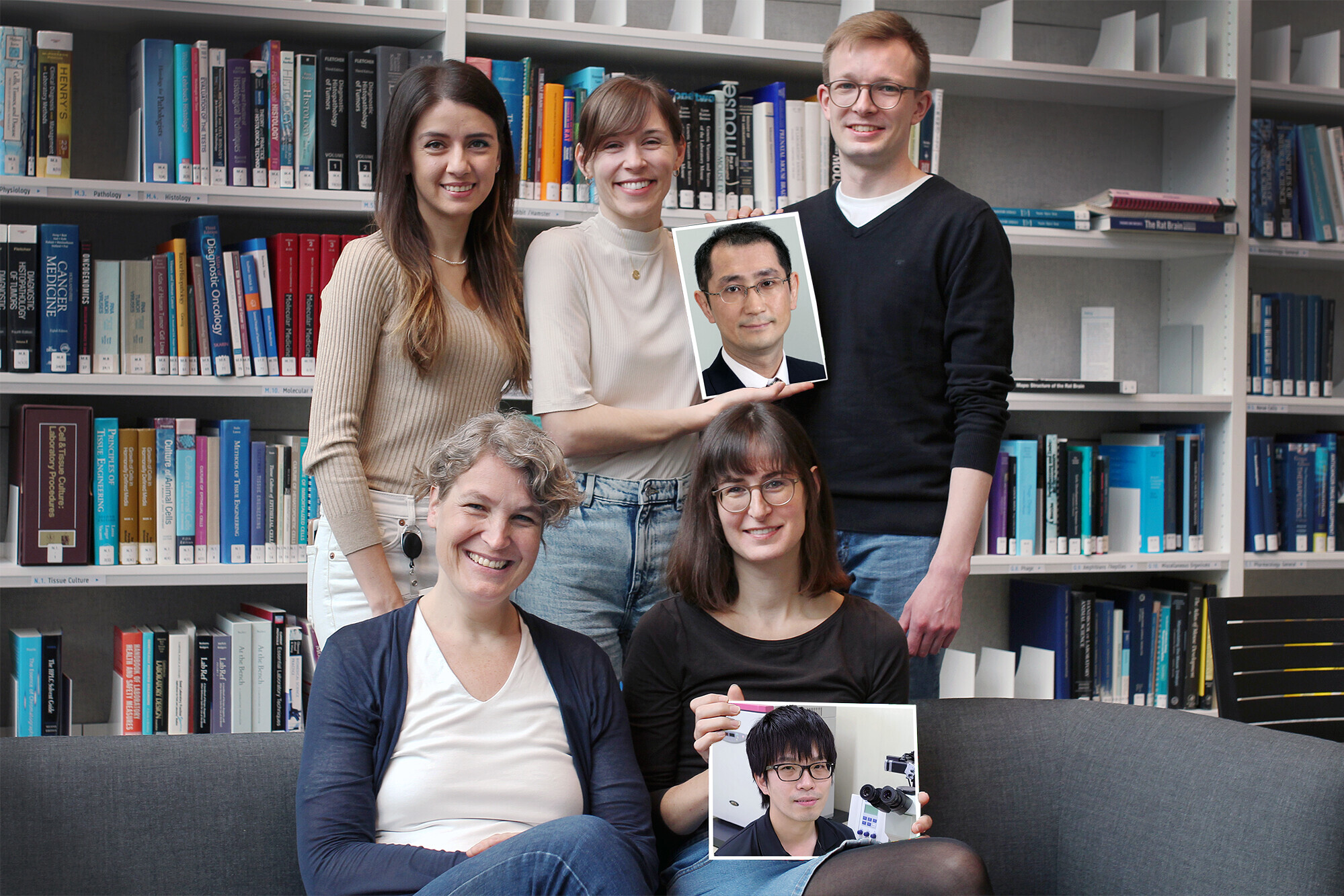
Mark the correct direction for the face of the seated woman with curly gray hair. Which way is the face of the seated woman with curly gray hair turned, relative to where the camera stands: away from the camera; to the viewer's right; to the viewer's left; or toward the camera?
toward the camera

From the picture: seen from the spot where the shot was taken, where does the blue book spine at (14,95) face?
facing the viewer

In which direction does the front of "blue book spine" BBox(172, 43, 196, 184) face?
toward the camera

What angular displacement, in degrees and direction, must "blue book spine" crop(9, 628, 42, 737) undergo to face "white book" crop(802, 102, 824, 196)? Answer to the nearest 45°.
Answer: approximately 90° to its left

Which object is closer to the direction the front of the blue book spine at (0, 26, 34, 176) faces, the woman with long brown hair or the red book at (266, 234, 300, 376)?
the woman with long brown hair

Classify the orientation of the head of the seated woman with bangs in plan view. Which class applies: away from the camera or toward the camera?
toward the camera

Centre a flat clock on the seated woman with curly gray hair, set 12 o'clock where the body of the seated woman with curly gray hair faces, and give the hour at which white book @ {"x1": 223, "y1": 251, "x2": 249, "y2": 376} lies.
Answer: The white book is roughly at 5 o'clock from the seated woman with curly gray hair.

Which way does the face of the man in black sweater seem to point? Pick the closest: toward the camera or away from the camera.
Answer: toward the camera

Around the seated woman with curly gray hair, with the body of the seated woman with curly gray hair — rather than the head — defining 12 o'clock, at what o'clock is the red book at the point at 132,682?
The red book is roughly at 5 o'clock from the seated woman with curly gray hair.

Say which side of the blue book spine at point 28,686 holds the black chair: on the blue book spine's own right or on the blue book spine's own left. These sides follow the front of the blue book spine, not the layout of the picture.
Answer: on the blue book spine's own left

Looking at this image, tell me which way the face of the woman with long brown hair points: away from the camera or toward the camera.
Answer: toward the camera
